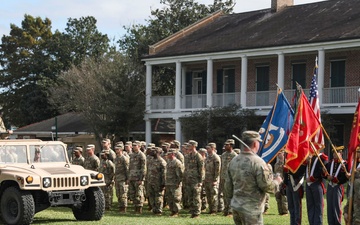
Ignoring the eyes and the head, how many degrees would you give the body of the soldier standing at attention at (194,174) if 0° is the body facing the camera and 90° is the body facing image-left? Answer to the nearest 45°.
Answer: approximately 45°

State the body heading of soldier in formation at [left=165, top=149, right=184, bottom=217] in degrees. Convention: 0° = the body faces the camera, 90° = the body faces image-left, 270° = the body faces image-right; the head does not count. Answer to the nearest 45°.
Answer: approximately 45°

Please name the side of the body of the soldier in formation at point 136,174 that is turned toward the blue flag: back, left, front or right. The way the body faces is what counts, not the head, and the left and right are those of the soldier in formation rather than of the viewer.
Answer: left

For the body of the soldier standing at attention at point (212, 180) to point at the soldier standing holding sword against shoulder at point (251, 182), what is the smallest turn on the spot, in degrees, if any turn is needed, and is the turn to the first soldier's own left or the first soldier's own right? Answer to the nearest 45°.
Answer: approximately 45° to the first soldier's own left

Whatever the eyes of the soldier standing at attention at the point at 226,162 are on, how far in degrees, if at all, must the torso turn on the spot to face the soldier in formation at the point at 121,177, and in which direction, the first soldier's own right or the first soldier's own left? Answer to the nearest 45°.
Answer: approximately 45° to the first soldier's own right
